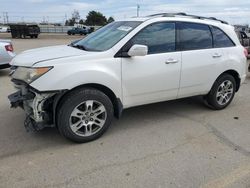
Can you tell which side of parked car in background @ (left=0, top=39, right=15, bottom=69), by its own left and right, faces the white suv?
left

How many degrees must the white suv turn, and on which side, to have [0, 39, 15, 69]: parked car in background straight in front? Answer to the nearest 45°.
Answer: approximately 90° to its right

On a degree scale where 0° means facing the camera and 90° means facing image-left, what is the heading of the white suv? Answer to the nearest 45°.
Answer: approximately 45°
